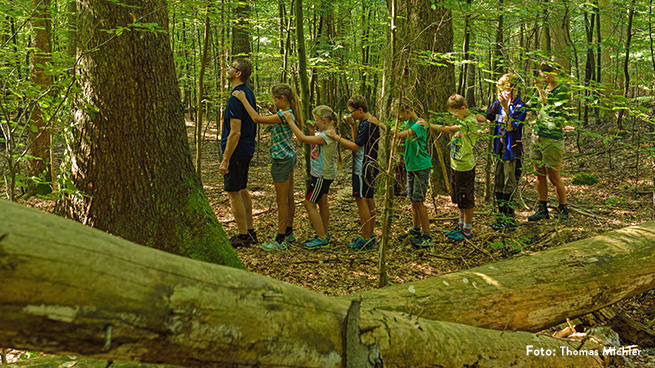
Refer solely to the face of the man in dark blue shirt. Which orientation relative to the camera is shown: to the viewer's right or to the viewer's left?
to the viewer's left

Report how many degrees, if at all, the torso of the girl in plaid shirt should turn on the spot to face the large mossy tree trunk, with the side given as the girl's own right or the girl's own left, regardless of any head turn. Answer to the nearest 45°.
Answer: approximately 45° to the girl's own left

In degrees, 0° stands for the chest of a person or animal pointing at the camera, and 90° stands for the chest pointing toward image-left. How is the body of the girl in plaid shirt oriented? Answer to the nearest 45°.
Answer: approximately 90°

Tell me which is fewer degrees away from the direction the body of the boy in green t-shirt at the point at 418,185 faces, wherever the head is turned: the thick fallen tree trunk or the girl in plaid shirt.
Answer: the girl in plaid shirt

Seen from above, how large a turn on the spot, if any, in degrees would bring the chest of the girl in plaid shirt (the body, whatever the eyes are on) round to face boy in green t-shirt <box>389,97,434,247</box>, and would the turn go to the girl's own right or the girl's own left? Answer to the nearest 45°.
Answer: approximately 180°

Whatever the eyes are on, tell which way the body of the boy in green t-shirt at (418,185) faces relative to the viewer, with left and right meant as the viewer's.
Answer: facing to the left of the viewer

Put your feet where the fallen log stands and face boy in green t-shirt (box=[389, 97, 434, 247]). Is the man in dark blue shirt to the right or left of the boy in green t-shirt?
left

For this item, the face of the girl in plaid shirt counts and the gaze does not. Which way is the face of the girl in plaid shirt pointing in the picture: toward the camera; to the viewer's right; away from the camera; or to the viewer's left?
to the viewer's left

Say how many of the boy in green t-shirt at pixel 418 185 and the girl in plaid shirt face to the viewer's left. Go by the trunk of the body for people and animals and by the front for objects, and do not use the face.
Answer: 2

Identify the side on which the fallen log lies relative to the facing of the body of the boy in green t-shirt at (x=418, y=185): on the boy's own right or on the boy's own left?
on the boy's own left
